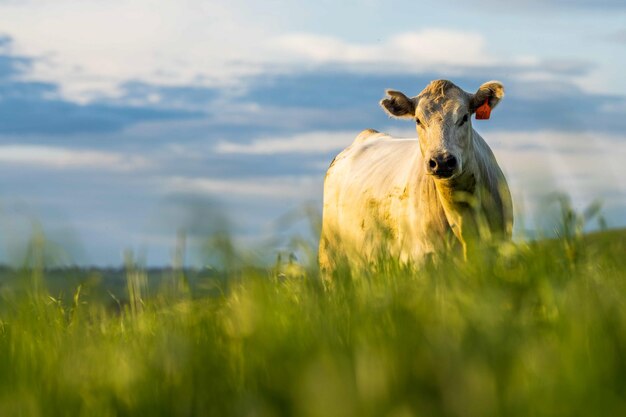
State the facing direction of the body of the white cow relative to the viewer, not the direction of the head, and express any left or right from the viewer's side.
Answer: facing the viewer and to the right of the viewer
